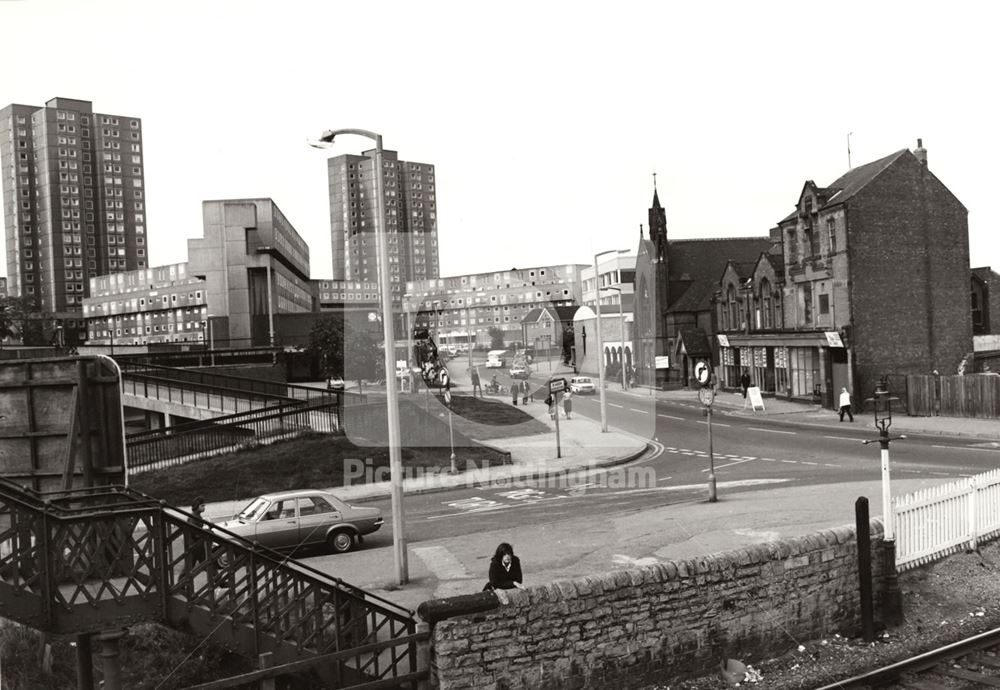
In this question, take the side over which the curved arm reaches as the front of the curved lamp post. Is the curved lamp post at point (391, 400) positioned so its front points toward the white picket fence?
no

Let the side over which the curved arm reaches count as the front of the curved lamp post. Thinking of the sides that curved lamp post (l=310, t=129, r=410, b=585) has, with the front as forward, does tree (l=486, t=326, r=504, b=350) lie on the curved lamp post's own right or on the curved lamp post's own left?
on the curved lamp post's own right

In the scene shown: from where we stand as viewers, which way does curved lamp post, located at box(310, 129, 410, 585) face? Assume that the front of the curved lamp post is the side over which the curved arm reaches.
facing to the left of the viewer

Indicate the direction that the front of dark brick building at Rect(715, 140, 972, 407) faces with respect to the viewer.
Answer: facing the viewer and to the left of the viewer

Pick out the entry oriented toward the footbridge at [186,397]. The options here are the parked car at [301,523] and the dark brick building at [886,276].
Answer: the dark brick building

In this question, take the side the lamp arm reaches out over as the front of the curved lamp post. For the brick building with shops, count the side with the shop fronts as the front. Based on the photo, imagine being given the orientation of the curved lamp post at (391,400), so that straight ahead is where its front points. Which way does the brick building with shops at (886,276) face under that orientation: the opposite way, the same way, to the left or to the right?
the same way

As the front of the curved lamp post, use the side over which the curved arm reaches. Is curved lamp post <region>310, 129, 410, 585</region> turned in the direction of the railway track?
no

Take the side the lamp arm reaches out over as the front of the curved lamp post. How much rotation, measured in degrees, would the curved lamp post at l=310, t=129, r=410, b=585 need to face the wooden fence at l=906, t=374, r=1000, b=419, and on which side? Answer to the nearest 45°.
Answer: approximately 135° to its right

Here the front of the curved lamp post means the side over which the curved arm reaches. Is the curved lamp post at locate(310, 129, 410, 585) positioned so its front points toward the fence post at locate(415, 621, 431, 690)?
no
